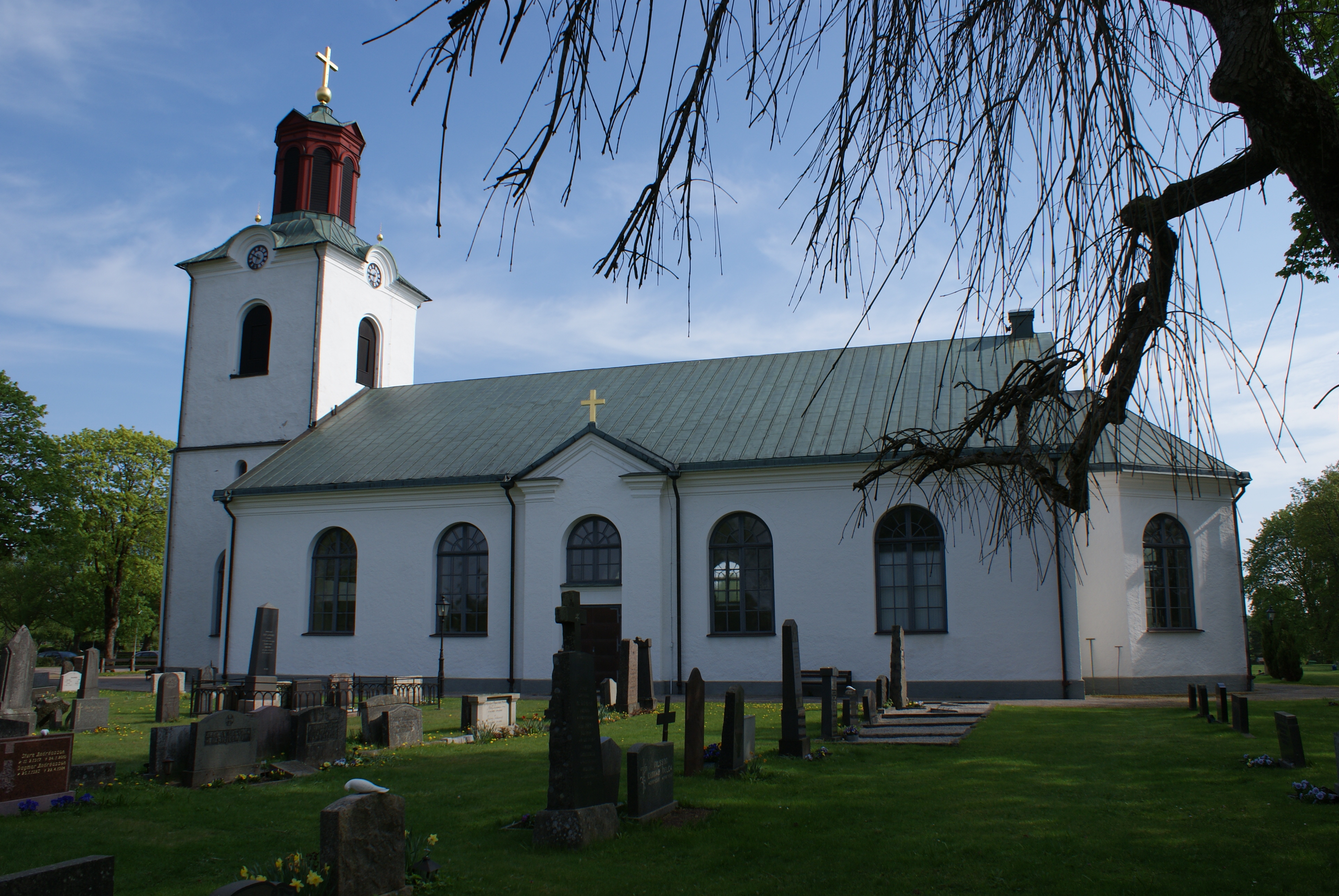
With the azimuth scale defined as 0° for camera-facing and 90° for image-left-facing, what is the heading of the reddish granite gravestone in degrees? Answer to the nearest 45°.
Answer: approximately 315°

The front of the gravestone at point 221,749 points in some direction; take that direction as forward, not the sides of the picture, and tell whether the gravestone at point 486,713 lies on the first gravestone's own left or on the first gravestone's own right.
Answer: on the first gravestone's own left

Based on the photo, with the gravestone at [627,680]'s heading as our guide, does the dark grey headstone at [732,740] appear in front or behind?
in front

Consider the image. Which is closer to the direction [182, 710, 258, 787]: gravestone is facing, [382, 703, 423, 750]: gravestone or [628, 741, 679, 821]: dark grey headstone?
the dark grey headstone

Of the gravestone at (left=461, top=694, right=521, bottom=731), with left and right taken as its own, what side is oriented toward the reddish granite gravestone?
right

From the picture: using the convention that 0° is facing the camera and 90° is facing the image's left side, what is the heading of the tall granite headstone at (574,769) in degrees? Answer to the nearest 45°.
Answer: approximately 315°

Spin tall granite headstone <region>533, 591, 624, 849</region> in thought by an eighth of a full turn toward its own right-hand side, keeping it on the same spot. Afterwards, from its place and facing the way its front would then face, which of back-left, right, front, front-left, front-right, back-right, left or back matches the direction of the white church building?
back

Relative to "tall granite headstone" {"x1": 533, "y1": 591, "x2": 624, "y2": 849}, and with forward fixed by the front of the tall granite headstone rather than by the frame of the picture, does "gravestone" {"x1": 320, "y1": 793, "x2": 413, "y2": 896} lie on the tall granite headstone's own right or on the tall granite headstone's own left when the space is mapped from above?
on the tall granite headstone's own right
